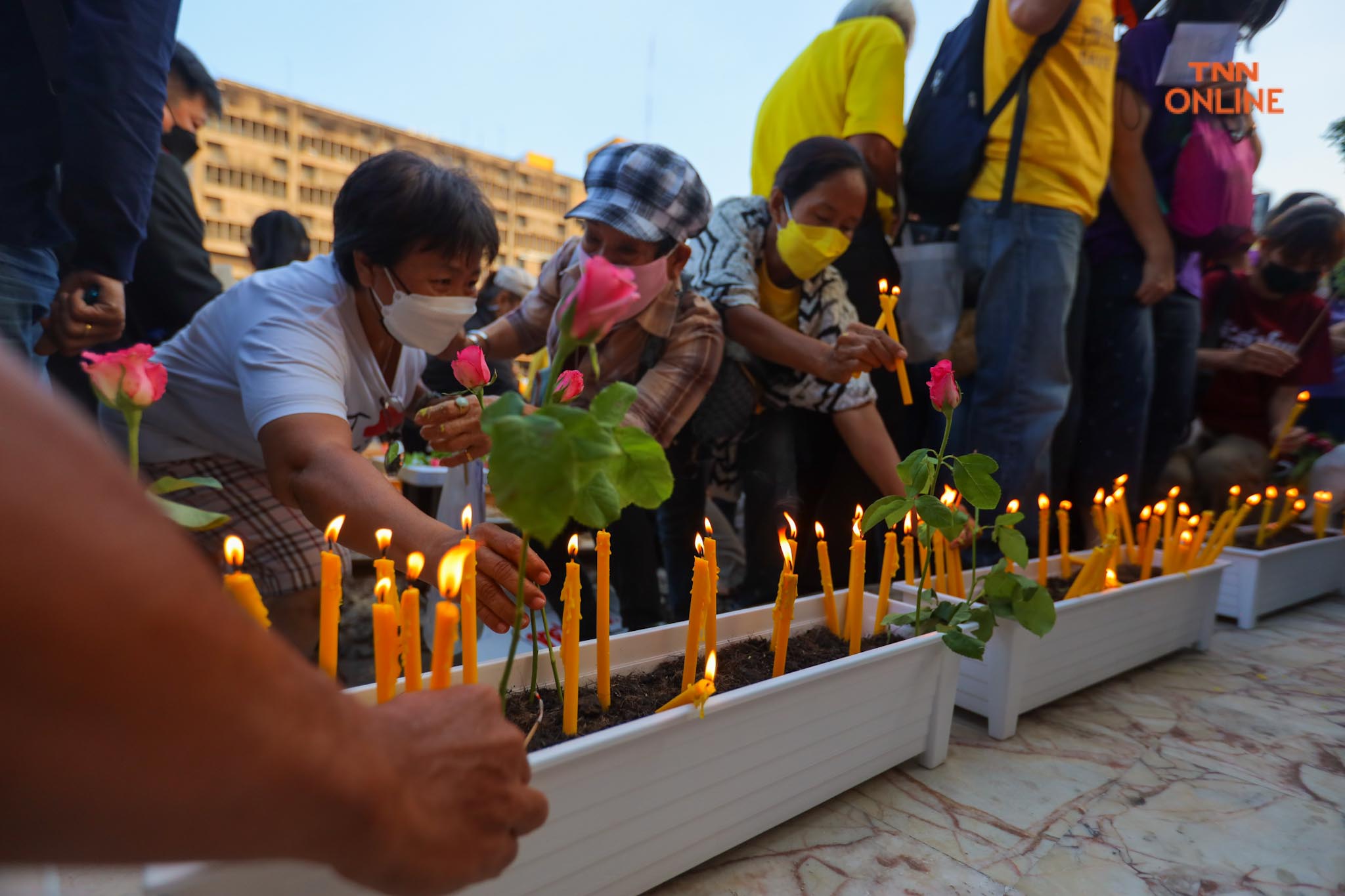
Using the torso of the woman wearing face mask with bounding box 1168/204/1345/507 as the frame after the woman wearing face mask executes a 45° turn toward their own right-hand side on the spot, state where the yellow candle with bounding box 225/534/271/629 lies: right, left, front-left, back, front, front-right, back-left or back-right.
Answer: front-left

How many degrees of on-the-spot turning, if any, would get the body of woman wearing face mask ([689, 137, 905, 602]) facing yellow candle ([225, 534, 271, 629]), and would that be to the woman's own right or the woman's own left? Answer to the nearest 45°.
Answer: approximately 45° to the woman's own right

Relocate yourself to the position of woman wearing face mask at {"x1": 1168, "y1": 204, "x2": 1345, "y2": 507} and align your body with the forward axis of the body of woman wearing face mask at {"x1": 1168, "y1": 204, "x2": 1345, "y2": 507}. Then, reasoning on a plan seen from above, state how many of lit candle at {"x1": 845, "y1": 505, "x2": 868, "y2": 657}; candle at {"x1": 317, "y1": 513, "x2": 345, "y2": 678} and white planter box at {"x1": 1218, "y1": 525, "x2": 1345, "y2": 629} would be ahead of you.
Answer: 3

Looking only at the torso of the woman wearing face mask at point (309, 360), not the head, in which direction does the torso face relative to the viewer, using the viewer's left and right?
facing the viewer and to the right of the viewer

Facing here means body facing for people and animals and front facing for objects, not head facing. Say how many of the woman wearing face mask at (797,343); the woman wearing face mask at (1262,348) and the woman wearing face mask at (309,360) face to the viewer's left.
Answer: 0

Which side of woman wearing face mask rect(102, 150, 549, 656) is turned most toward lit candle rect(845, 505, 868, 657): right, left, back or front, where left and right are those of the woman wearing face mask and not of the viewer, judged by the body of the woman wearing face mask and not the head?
front

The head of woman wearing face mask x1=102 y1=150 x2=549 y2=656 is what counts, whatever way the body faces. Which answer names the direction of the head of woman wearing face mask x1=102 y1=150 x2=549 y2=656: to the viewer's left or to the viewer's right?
to the viewer's right

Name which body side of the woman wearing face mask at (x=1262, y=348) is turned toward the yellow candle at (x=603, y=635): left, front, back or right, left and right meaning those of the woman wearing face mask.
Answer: front

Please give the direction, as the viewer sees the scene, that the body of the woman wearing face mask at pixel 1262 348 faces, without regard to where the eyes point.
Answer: toward the camera

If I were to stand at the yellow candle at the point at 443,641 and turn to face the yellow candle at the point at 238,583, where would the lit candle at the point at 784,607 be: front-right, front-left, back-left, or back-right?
back-right

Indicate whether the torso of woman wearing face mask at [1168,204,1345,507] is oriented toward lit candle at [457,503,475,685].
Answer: yes

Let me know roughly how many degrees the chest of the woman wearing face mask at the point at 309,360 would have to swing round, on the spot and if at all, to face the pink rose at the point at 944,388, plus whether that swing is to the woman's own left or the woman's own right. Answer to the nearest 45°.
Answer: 0° — they already face it

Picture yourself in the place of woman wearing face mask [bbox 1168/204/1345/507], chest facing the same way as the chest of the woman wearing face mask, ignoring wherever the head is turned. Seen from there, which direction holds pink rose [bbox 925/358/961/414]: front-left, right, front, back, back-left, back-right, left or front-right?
front

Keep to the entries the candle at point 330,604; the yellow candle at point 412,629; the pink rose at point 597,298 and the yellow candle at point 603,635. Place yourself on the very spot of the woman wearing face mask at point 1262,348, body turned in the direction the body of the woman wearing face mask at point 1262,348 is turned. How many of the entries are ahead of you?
4

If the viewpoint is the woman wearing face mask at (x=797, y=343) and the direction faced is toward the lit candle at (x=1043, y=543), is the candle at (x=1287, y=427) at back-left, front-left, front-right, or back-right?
front-left

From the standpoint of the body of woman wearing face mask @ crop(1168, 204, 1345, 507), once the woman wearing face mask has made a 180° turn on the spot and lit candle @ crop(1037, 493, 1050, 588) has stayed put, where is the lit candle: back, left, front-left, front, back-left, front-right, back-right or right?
back

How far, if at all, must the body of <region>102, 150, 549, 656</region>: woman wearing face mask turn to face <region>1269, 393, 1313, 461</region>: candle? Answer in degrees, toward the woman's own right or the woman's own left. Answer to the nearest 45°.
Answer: approximately 45° to the woman's own left
